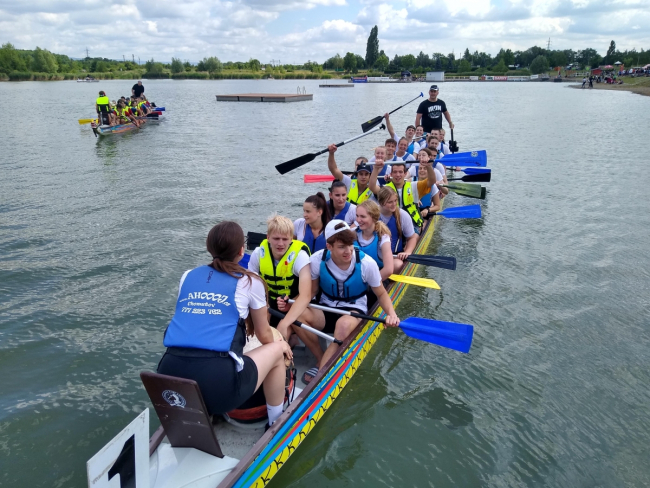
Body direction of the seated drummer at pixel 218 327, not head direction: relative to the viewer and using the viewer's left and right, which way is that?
facing away from the viewer and to the right of the viewer

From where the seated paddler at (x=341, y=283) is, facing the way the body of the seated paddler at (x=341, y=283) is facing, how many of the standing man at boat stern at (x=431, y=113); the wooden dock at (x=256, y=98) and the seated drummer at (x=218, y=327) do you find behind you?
2

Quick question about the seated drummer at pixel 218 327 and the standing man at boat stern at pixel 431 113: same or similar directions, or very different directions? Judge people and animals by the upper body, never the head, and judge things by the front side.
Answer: very different directions

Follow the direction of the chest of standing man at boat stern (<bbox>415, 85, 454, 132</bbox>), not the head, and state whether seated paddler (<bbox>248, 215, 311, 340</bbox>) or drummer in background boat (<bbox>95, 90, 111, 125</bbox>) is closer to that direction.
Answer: the seated paddler

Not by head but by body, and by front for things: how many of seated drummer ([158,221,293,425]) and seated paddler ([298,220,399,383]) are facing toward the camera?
1

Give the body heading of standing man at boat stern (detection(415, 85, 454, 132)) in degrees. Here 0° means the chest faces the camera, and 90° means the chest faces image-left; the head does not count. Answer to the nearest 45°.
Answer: approximately 0°

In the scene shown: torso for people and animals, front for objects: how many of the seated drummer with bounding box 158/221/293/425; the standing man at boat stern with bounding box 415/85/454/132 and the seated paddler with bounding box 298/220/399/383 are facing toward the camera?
2

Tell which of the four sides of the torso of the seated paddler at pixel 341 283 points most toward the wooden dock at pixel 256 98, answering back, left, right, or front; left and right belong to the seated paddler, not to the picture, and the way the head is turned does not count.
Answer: back

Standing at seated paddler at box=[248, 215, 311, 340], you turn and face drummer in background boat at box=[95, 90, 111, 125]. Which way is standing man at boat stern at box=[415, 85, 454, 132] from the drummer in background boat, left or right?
right
